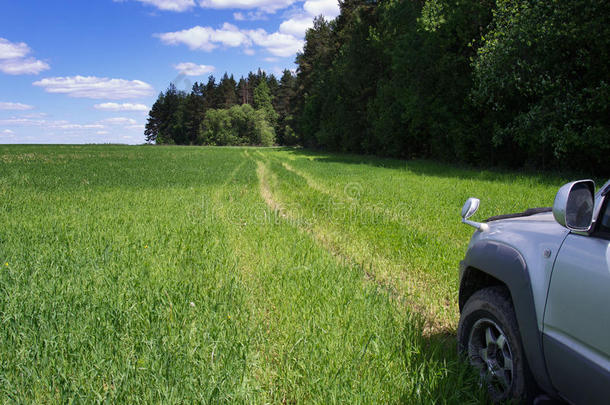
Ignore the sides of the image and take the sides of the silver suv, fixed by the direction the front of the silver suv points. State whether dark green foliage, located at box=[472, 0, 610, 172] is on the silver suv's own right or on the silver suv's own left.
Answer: on the silver suv's own right

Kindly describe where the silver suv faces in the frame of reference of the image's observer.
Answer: facing away from the viewer and to the left of the viewer
